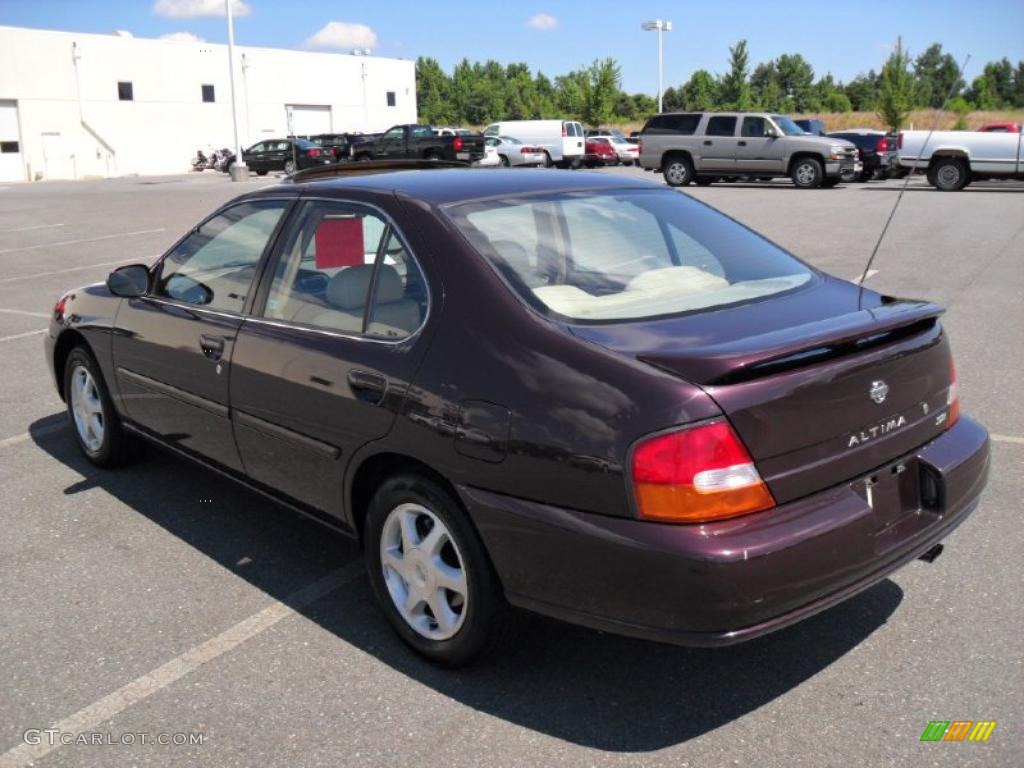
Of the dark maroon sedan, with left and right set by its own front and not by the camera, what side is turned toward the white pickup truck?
right

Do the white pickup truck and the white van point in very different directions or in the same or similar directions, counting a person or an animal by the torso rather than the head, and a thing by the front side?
very different directions

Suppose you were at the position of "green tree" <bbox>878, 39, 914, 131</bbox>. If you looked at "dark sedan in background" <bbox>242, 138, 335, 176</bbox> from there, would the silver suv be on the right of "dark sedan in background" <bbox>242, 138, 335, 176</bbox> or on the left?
left

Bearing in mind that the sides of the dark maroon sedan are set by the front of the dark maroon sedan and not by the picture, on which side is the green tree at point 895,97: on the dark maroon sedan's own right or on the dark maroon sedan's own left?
on the dark maroon sedan's own right

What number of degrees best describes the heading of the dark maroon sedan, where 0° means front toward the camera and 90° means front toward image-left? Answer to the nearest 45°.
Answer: approximately 135°

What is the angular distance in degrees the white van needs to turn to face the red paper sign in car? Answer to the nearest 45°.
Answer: approximately 135° to its left
